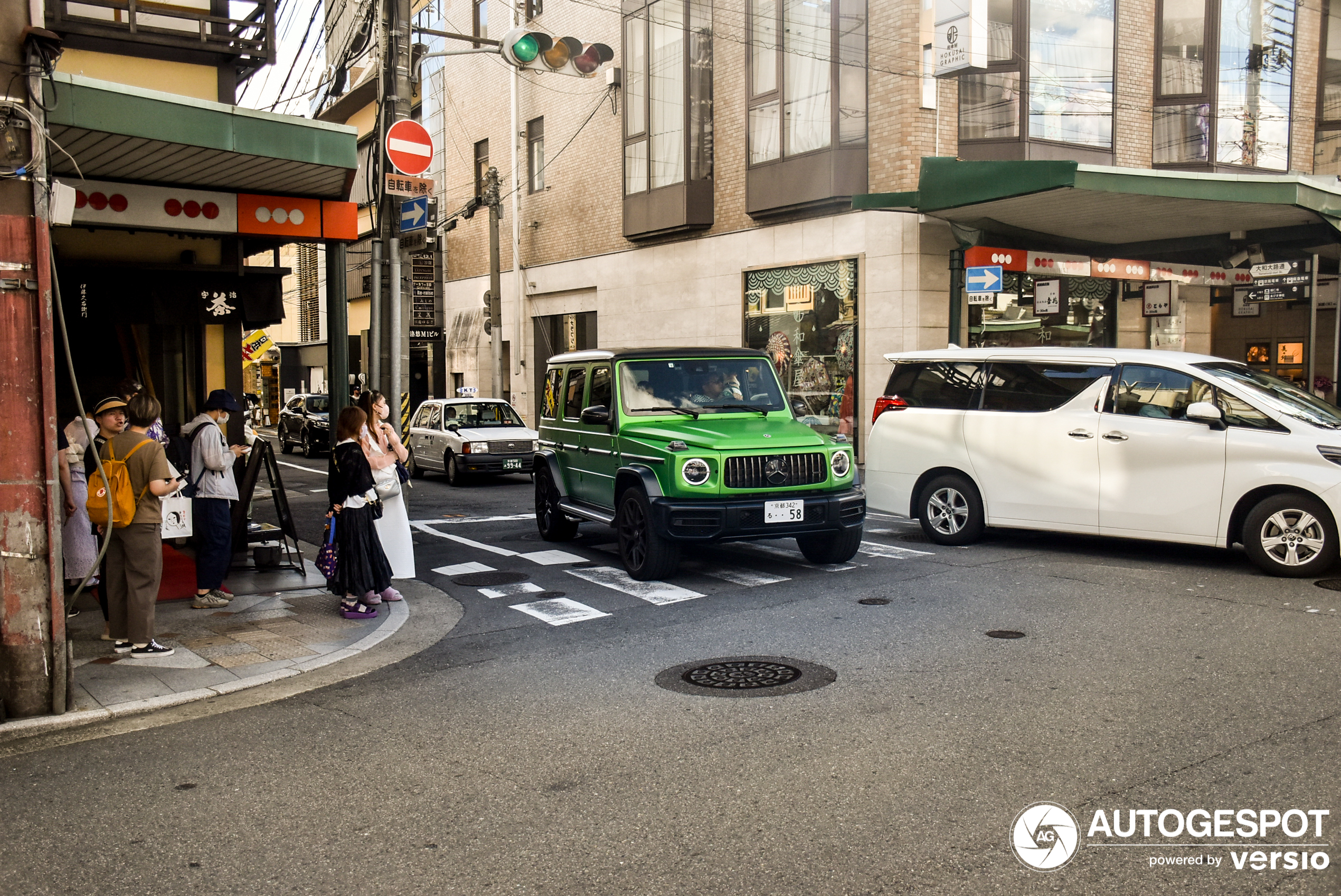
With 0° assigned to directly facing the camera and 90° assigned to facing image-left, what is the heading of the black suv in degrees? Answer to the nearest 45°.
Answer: approximately 315°

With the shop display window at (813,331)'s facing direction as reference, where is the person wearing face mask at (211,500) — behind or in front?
in front

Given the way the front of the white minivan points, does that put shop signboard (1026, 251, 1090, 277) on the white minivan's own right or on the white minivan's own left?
on the white minivan's own left

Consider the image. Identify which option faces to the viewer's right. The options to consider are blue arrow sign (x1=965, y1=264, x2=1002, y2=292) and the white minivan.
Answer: the white minivan

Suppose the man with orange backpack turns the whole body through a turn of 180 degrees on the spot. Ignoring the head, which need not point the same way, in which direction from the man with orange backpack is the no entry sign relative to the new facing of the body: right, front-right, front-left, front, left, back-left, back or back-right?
back

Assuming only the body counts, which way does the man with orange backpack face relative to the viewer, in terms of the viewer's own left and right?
facing away from the viewer and to the right of the viewer

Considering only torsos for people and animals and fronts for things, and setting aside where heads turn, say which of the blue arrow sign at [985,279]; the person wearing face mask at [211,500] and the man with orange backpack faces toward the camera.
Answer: the blue arrow sign

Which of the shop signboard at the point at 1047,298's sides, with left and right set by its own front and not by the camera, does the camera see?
front

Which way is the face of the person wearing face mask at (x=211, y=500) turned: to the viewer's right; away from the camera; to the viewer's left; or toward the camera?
to the viewer's right

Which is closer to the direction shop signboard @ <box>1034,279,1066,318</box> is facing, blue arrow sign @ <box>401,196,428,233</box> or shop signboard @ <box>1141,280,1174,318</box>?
the blue arrow sign

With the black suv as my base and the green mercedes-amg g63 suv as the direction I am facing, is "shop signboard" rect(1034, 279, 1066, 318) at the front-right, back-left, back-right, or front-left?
front-left

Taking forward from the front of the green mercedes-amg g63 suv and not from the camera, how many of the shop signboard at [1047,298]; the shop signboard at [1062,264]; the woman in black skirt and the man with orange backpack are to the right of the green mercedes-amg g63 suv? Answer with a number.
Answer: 2

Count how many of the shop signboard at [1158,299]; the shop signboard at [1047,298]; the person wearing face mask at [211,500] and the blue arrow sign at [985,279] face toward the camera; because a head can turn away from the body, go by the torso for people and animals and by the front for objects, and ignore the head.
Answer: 3

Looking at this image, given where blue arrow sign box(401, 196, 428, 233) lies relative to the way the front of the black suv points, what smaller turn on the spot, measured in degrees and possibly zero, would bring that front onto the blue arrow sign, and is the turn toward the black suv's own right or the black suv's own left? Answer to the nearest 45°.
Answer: approximately 45° to the black suv's own right

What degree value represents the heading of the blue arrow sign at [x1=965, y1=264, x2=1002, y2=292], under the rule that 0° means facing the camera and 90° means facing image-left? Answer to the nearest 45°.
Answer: approximately 0°

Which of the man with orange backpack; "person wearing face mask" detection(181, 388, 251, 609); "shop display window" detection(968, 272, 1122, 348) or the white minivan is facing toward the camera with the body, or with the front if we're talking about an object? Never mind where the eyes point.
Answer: the shop display window

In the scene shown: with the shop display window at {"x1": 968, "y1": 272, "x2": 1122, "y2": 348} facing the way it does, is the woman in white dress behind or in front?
in front

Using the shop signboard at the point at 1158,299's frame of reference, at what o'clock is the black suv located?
The black suv is roughly at 3 o'clock from the shop signboard.
